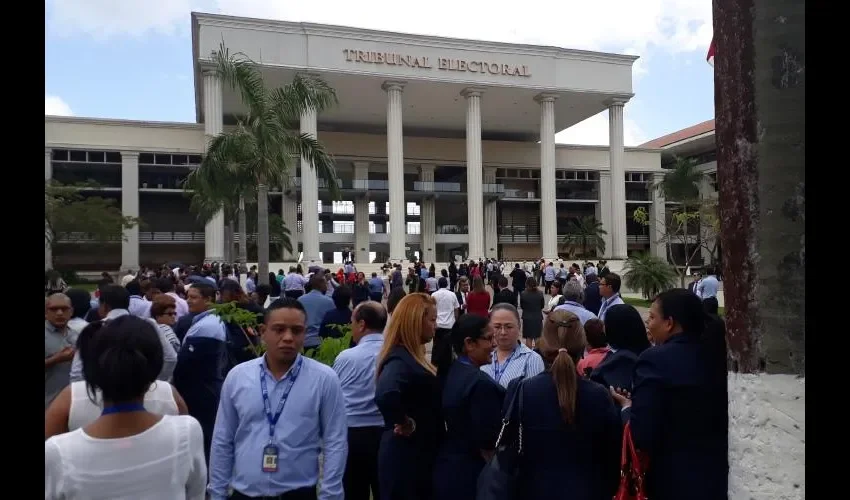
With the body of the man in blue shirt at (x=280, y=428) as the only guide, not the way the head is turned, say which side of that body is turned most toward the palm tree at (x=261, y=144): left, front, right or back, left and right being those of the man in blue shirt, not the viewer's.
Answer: back

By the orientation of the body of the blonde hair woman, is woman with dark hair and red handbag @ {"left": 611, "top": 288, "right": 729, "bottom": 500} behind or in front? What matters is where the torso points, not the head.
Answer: in front

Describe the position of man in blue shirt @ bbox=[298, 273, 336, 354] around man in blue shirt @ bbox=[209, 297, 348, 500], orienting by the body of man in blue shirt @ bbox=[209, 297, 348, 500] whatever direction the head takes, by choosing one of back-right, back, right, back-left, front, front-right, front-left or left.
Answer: back

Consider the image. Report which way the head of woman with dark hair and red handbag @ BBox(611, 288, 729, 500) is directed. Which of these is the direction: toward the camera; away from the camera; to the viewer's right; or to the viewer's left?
to the viewer's left

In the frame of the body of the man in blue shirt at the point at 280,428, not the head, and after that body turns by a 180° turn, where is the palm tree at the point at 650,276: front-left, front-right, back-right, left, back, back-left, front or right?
front-right

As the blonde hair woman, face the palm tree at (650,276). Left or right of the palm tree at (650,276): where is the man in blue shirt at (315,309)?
left

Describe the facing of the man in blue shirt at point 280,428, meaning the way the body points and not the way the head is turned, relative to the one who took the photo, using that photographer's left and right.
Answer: facing the viewer

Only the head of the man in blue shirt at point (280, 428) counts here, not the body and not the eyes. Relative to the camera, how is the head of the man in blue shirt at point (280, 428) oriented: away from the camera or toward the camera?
toward the camera
